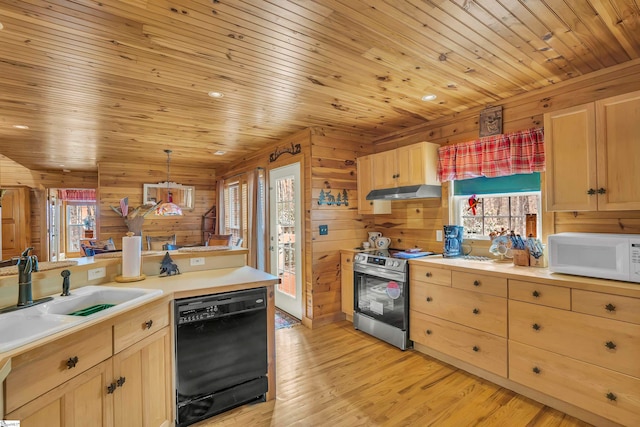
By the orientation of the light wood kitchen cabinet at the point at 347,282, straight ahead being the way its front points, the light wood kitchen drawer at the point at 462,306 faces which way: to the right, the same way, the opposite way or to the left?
the same way

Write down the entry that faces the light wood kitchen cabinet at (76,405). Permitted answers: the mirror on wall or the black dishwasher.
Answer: the mirror on wall

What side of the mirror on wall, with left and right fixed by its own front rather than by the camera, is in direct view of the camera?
front

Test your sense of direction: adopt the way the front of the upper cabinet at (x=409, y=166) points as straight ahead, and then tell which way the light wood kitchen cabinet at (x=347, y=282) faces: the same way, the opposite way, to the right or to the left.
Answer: the same way

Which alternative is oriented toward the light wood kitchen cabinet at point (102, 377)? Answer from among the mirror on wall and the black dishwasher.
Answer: the mirror on wall

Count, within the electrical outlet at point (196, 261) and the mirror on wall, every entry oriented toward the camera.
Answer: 2

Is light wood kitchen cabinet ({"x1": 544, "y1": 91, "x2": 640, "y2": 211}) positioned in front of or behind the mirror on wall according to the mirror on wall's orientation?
in front

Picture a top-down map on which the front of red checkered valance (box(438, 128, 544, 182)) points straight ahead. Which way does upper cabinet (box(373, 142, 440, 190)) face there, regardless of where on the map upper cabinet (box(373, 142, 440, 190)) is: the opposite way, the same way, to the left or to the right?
the same way

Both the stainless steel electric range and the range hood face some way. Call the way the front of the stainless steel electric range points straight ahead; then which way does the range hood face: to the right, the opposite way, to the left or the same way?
the same way

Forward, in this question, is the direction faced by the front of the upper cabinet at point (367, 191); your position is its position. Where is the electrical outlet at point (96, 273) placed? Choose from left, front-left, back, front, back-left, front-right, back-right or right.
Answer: front

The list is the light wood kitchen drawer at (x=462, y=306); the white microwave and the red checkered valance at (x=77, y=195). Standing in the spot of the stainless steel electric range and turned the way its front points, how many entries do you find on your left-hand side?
2

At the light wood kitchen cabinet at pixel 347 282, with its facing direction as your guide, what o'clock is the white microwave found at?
The white microwave is roughly at 9 o'clock from the light wood kitchen cabinet.

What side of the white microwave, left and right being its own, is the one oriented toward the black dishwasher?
front

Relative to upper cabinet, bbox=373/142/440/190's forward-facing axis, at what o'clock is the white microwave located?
The white microwave is roughly at 9 o'clock from the upper cabinet.

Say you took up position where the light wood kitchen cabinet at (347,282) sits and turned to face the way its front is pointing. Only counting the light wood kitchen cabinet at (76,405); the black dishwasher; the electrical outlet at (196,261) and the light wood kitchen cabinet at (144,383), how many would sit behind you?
0
